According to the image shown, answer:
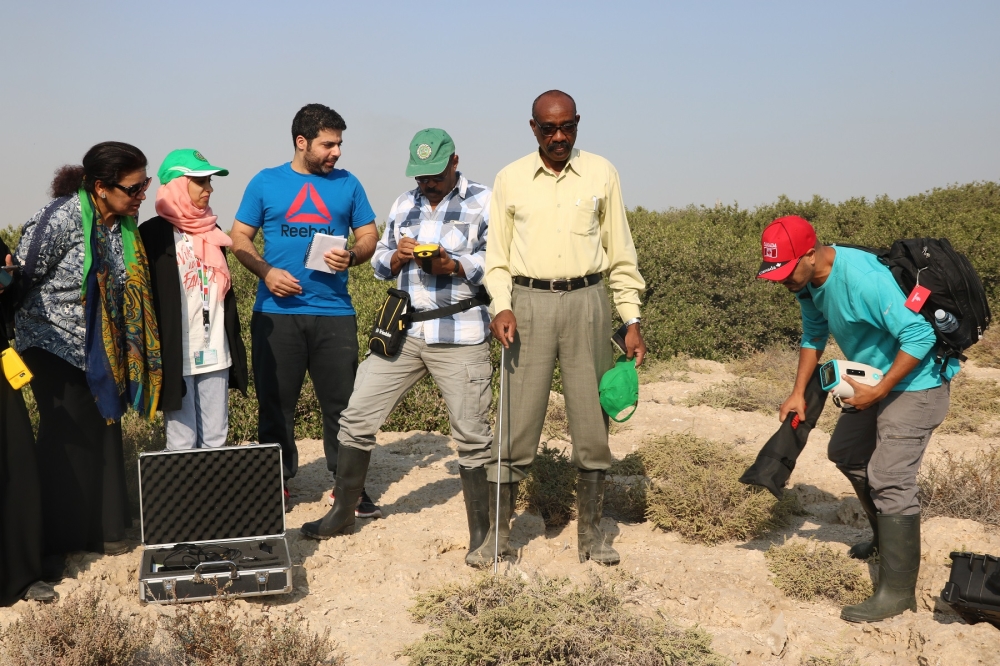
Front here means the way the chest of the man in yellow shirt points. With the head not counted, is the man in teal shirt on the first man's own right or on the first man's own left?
on the first man's own left

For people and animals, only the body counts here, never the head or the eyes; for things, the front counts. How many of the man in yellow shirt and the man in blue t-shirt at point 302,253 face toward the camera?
2

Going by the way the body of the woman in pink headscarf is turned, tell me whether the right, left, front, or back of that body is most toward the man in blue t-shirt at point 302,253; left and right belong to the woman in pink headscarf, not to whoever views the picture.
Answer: left

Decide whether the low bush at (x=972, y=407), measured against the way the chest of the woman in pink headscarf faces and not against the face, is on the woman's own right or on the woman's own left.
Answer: on the woman's own left

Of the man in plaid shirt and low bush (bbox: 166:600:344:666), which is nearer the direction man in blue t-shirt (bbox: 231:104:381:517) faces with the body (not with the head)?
the low bush

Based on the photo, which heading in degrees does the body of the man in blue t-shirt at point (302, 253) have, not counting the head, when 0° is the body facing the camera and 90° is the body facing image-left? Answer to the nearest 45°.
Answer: approximately 0°

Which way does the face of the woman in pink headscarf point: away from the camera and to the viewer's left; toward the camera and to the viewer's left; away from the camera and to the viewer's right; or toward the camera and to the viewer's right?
toward the camera and to the viewer's right

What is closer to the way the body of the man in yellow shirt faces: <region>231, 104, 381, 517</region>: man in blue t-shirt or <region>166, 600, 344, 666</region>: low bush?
the low bush

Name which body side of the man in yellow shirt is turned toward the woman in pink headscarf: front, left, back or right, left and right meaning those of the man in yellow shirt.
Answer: right

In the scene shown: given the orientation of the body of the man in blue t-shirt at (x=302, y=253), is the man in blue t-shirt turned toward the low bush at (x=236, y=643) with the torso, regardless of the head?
yes

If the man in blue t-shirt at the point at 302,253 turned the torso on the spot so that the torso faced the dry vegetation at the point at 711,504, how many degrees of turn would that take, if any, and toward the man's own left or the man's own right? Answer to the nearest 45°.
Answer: approximately 90° to the man's own left
